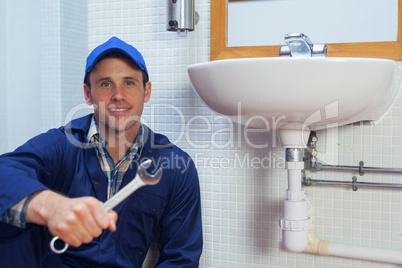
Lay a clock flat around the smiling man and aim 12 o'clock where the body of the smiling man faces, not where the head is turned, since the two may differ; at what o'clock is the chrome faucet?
The chrome faucet is roughly at 8 o'clock from the smiling man.

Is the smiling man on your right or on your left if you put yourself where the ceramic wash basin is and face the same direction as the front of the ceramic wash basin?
on your right

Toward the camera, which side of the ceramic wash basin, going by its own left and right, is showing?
front

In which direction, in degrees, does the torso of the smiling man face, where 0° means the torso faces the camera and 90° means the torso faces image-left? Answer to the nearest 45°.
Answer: approximately 0°
